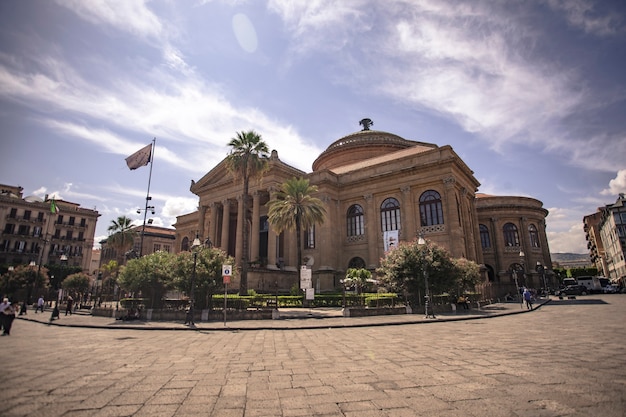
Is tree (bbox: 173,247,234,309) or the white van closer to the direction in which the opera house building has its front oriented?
the tree

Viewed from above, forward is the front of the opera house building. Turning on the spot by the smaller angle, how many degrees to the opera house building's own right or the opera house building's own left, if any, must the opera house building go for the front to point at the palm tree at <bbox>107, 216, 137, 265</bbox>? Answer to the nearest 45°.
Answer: approximately 45° to the opera house building's own right

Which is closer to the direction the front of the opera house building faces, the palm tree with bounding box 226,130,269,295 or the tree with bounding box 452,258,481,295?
the palm tree

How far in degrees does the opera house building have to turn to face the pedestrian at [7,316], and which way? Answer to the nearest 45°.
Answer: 0° — it already faces them

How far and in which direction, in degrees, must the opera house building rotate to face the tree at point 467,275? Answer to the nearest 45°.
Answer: approximately 90° to its left

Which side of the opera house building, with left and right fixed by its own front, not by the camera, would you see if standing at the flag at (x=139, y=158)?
front

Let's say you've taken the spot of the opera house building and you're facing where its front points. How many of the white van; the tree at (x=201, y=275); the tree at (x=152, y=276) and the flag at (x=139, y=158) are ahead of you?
3

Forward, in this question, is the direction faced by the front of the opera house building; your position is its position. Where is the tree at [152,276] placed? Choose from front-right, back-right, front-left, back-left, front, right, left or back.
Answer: front

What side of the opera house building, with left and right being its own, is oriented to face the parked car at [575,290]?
back

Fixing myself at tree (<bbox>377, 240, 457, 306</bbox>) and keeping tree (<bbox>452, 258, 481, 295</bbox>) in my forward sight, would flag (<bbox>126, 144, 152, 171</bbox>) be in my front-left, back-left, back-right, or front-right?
back-left

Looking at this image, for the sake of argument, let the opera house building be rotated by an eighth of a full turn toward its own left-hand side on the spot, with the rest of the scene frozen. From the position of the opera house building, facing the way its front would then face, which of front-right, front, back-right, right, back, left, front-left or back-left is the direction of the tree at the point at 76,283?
right

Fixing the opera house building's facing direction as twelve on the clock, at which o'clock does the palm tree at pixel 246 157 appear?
The palm tree is roughly at 12 o'clock from the opera house building.

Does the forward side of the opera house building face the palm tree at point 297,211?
yes

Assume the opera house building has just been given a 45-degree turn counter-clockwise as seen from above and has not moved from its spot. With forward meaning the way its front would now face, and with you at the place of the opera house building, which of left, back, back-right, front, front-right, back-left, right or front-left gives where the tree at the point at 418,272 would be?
front

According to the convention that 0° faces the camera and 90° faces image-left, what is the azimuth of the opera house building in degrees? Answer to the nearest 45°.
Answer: approximately 45°
